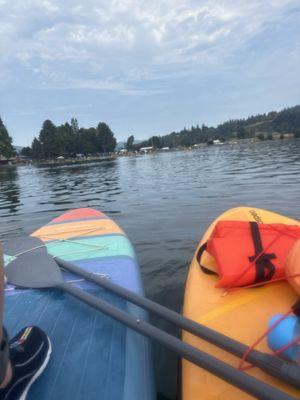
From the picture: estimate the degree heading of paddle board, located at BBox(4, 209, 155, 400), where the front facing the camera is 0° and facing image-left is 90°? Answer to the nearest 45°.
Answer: approximately 180°

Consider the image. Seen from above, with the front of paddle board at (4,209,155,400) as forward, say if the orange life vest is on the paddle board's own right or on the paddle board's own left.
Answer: on the paddle board's own right

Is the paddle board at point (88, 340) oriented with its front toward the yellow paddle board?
no
